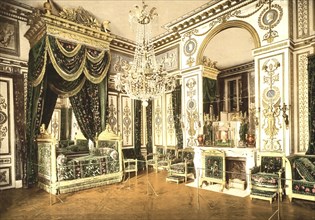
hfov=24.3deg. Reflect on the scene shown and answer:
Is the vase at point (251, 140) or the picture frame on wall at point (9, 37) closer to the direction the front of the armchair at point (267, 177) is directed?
the picture frame on wall

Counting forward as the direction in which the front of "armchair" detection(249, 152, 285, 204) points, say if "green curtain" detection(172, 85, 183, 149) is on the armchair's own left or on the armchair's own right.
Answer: on the armchair's own right

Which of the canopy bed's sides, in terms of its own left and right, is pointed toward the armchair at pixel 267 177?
front

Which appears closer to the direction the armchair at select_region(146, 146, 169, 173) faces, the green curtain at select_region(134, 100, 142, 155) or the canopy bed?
the canopy bed
